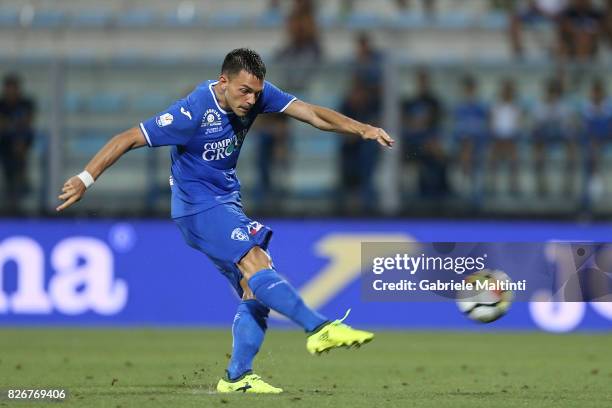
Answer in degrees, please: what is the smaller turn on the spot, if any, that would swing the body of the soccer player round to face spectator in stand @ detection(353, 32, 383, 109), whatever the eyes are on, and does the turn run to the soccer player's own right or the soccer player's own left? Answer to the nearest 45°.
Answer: approximately 135° to the soccer player's own left

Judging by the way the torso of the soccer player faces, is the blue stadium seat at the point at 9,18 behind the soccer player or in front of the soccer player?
behind

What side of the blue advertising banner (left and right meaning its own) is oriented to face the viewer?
front

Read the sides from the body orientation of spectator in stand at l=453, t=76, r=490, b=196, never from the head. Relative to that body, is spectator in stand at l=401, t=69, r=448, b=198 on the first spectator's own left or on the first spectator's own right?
on the first spectator's own right

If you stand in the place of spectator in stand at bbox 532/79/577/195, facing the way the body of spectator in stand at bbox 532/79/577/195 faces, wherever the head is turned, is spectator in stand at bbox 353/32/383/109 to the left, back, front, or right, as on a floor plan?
right

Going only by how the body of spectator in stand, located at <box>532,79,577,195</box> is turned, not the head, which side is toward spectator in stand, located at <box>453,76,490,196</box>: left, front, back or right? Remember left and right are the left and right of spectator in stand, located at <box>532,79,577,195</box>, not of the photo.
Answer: right

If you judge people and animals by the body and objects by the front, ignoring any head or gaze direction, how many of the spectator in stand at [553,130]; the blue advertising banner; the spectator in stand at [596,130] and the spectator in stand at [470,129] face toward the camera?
4

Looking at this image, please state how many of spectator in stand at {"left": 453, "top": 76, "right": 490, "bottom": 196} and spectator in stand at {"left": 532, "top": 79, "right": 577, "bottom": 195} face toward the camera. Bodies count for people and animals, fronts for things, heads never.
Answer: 2

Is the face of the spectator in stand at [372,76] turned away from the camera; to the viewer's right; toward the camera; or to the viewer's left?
toward the camera

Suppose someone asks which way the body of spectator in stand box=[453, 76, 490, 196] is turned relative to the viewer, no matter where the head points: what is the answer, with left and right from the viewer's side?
facing the viewer

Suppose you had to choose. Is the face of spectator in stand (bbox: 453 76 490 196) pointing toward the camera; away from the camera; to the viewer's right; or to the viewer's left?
toward the camera

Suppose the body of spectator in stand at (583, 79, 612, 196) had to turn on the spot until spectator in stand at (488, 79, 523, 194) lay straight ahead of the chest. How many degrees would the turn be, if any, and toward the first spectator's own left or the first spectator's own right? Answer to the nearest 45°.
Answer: approximately 90° to the first spectator's own right

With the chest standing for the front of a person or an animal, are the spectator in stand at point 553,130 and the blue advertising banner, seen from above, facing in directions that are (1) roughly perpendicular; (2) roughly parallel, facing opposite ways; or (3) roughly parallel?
roughly parallel

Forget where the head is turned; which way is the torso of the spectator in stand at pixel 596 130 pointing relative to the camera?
toward the camera
